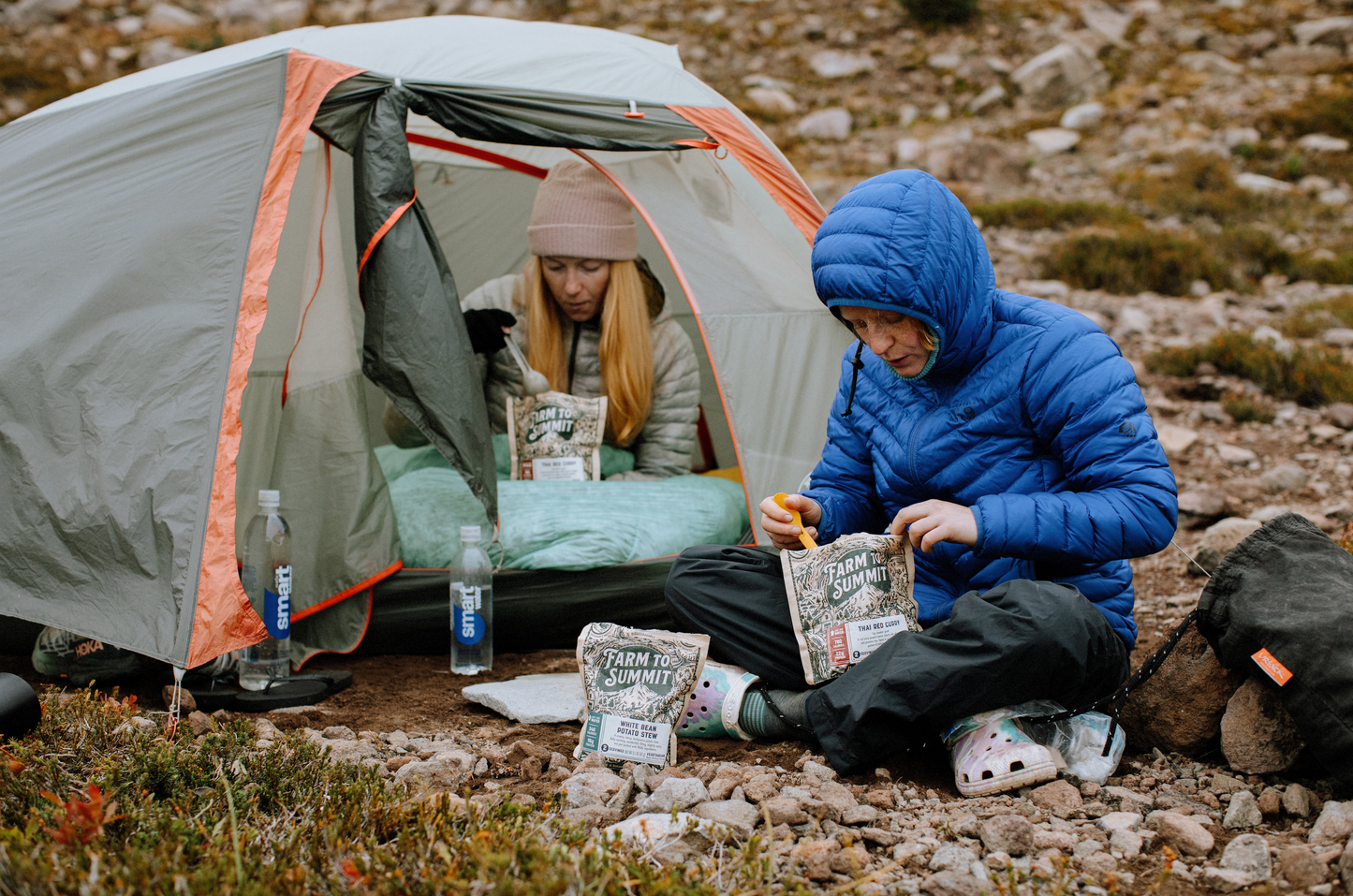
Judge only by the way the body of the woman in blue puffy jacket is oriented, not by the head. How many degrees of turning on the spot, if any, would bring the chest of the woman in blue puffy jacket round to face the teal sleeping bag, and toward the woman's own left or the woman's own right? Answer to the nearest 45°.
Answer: approximately 90° to the woman's own right

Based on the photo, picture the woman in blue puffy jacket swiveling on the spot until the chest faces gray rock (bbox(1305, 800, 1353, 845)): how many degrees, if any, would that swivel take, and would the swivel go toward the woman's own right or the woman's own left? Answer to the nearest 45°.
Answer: approximately 90° to the woman's own left

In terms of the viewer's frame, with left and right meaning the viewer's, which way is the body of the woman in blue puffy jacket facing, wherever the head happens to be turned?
facing the viewer and to the left of the viewer

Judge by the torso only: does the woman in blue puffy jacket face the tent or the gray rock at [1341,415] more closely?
the tent

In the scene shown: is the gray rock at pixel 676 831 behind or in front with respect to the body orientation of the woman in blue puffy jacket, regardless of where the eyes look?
in front

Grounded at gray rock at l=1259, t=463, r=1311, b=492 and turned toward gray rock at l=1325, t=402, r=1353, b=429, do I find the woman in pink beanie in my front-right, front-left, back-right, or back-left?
back-left

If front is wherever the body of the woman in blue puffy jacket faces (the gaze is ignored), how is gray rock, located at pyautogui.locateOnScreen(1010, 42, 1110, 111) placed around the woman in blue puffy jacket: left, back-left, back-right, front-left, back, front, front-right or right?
back-right
